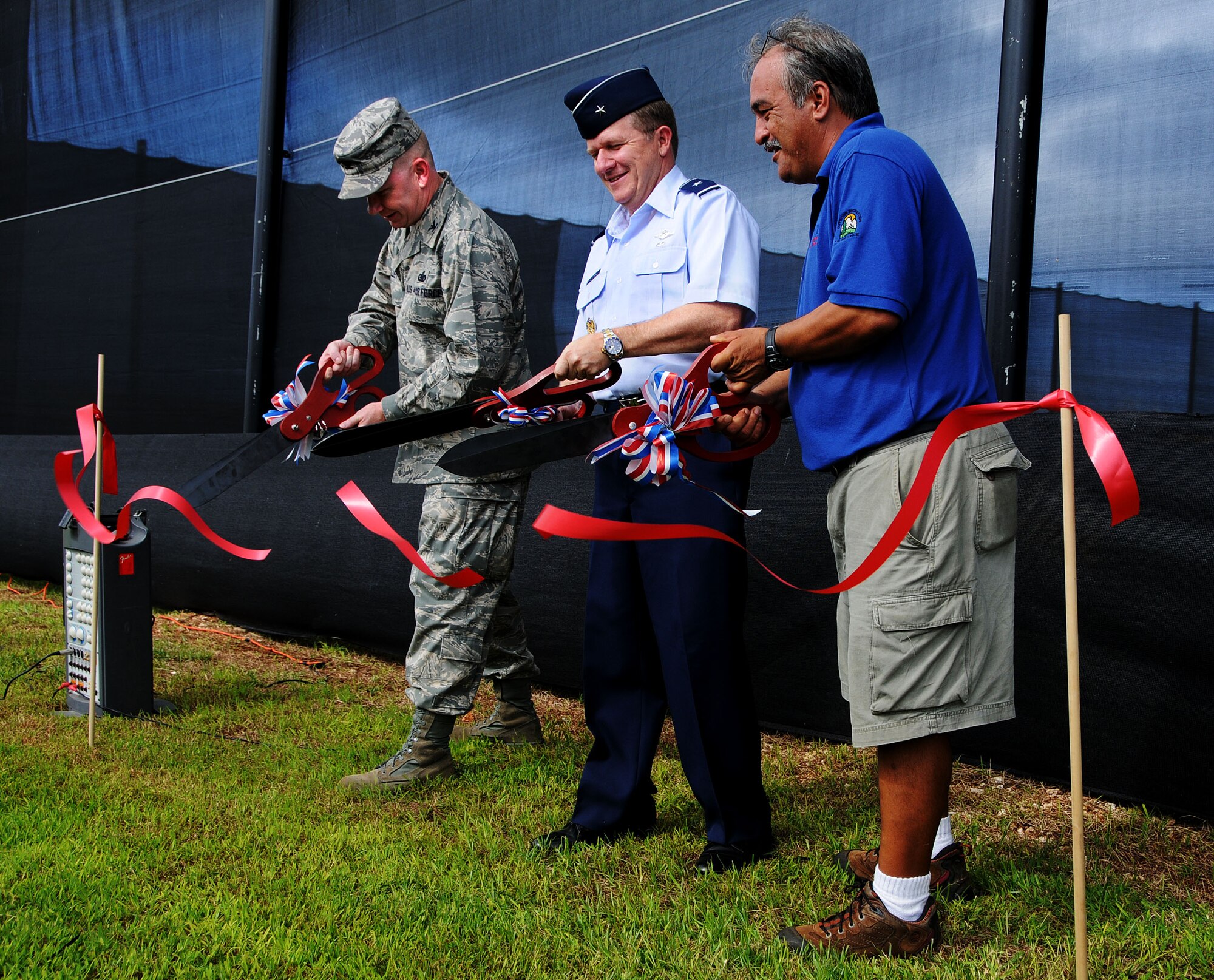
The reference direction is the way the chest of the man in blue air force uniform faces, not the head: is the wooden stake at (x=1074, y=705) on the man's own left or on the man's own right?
on the man's own left

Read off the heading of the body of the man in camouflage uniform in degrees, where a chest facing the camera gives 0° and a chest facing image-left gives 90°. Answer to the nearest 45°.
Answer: approximately 45°

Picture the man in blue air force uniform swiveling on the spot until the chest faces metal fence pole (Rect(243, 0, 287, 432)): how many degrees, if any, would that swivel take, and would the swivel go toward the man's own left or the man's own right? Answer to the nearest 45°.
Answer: approximately 90° to the man's own right

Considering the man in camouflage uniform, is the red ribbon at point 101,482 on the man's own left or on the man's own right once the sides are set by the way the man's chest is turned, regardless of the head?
on the man's own right

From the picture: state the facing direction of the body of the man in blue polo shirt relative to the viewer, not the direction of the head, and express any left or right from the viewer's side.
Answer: facing to the left of the viewer

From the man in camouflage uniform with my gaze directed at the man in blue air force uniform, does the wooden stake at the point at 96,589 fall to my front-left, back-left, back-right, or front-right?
back-right

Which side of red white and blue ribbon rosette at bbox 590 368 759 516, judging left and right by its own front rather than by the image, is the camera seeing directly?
front

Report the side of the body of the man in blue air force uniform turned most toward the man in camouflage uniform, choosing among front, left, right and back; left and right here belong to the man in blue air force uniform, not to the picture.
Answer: right

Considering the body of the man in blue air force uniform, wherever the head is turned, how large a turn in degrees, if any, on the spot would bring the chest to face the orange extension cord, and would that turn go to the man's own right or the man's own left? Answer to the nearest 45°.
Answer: approximately 90° to the man's own right
